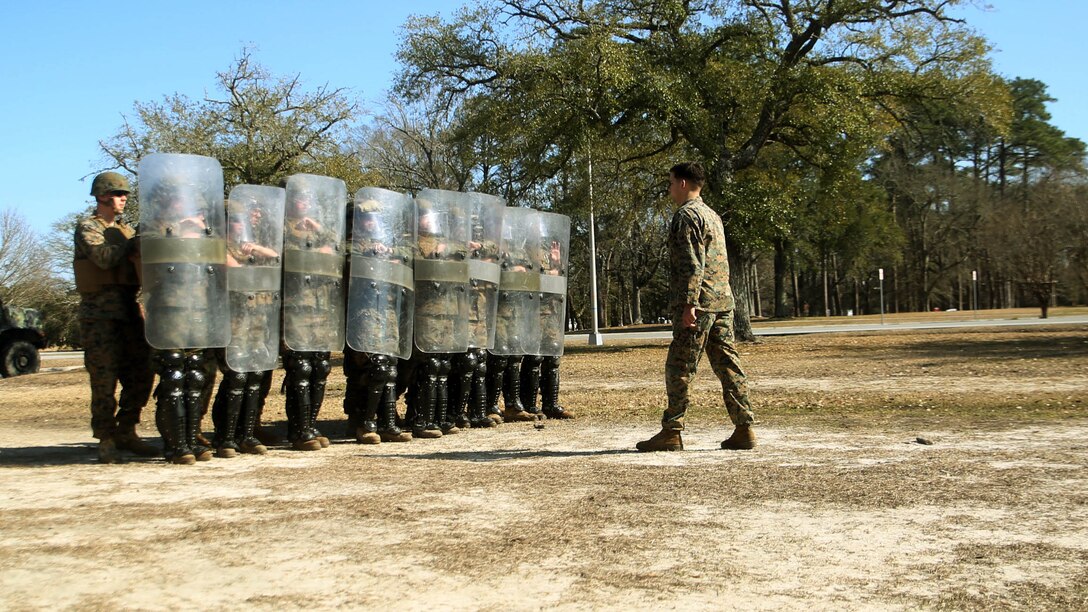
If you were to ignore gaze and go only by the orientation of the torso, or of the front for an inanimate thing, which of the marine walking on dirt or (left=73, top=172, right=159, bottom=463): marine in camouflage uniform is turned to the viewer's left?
the marine walking on dirt

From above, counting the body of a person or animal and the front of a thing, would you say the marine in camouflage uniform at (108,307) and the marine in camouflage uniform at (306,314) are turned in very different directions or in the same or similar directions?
same or similar directions

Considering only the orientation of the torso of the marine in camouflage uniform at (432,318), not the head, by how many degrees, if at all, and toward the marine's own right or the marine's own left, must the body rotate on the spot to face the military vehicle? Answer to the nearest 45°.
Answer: approximately 180°

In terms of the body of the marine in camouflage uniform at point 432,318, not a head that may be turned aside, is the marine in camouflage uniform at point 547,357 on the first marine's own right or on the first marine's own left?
on the first marine's own left

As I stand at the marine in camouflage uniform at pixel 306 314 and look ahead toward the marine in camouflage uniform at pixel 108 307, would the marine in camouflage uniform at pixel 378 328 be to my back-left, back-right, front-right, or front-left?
back-right

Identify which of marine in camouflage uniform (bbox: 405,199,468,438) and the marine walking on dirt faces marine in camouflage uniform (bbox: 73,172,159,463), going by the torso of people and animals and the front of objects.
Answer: the marine walking on dirt

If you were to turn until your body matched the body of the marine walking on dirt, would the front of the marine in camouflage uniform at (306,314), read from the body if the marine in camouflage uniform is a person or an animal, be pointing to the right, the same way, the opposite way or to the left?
the opposite way

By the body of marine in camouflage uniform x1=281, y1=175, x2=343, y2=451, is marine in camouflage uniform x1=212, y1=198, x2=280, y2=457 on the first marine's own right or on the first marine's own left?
on the first marine's own right

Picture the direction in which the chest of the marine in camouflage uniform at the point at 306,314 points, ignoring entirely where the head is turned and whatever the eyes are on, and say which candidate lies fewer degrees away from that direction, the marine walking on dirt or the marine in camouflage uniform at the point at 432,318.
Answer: the marine walking on dirt

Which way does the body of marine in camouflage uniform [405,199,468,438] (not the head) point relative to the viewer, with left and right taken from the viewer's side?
facing the viewer and to the right of the viewer

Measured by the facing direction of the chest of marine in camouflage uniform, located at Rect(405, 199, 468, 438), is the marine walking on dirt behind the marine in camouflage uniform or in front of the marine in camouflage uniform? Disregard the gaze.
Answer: in front

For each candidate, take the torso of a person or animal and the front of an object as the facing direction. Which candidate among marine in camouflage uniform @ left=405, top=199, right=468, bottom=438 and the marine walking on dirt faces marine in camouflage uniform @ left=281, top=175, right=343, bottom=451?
the marine walking on dirt

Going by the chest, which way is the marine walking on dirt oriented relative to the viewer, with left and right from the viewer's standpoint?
facing to the left of the viewer

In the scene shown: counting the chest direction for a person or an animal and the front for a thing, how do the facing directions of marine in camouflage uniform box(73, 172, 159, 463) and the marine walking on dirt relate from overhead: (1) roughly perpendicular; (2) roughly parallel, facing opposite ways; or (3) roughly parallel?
roughly parallel, facing opposite ways

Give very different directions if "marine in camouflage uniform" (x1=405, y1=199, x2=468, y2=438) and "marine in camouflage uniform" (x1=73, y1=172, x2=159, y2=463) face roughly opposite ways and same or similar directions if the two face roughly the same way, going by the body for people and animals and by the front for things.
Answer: same or similar directions
